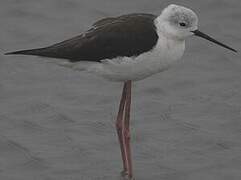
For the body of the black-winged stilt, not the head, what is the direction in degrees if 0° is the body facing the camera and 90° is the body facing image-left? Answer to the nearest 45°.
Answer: approximately 270°
